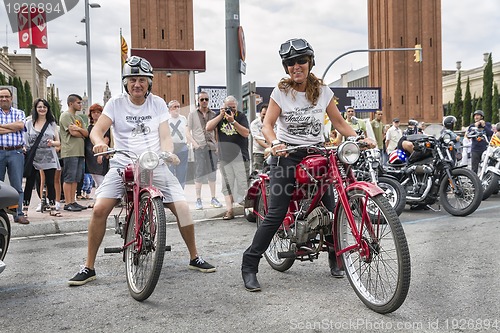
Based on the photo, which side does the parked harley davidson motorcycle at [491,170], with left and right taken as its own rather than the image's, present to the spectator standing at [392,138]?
back

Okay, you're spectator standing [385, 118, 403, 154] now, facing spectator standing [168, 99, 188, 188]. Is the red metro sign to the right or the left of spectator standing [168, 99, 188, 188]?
right

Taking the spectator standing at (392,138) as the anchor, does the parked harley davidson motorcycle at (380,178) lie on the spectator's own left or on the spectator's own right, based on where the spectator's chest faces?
on the spectator's own right

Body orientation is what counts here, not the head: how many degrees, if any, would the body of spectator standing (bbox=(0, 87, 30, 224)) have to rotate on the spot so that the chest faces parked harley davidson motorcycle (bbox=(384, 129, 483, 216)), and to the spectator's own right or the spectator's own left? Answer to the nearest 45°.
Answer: approximately 90° to the spectator's own left

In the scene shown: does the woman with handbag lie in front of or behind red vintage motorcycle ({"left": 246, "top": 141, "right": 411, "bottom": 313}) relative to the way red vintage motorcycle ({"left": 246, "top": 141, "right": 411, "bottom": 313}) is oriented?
behind
